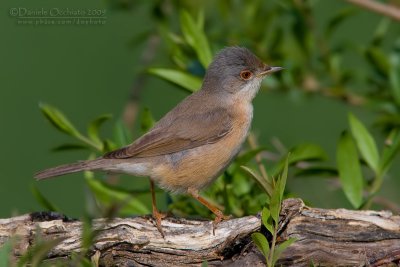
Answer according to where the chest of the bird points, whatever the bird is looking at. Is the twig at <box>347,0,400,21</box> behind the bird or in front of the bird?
in front

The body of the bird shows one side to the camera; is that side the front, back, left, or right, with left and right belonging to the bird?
right
